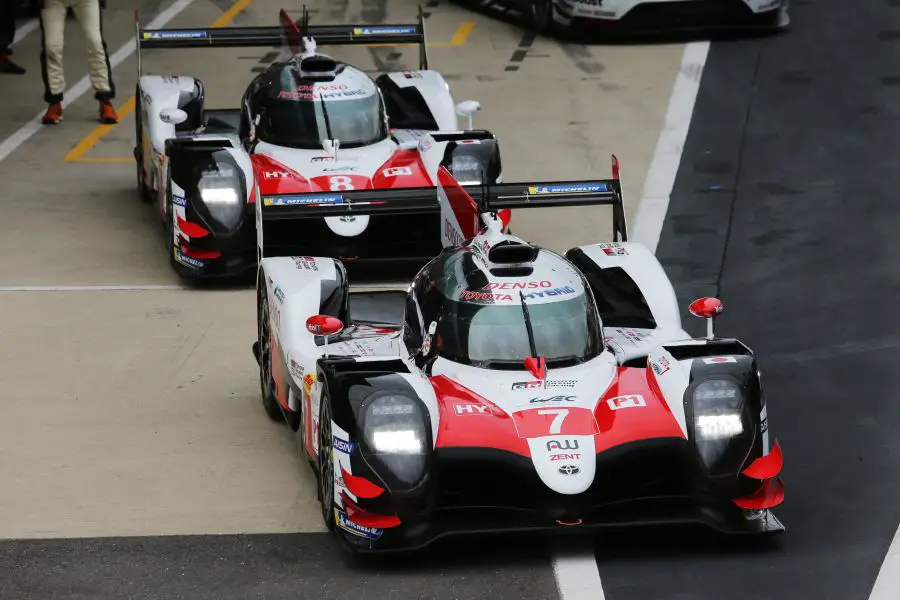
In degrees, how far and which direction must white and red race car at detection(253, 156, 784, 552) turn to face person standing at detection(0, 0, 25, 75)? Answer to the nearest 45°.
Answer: approximately 135° to its right

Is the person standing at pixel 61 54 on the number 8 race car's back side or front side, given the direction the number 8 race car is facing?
on the back side

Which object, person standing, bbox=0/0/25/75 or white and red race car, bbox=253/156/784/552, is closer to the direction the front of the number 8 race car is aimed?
the white and red race car

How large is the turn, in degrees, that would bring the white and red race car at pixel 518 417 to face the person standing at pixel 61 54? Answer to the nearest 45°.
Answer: approximately 135° to its right

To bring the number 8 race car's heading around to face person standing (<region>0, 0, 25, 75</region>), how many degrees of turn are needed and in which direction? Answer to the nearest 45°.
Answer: approximately 135° to its right

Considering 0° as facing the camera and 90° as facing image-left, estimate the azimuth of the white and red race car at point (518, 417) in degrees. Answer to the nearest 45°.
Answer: approximately 0°
